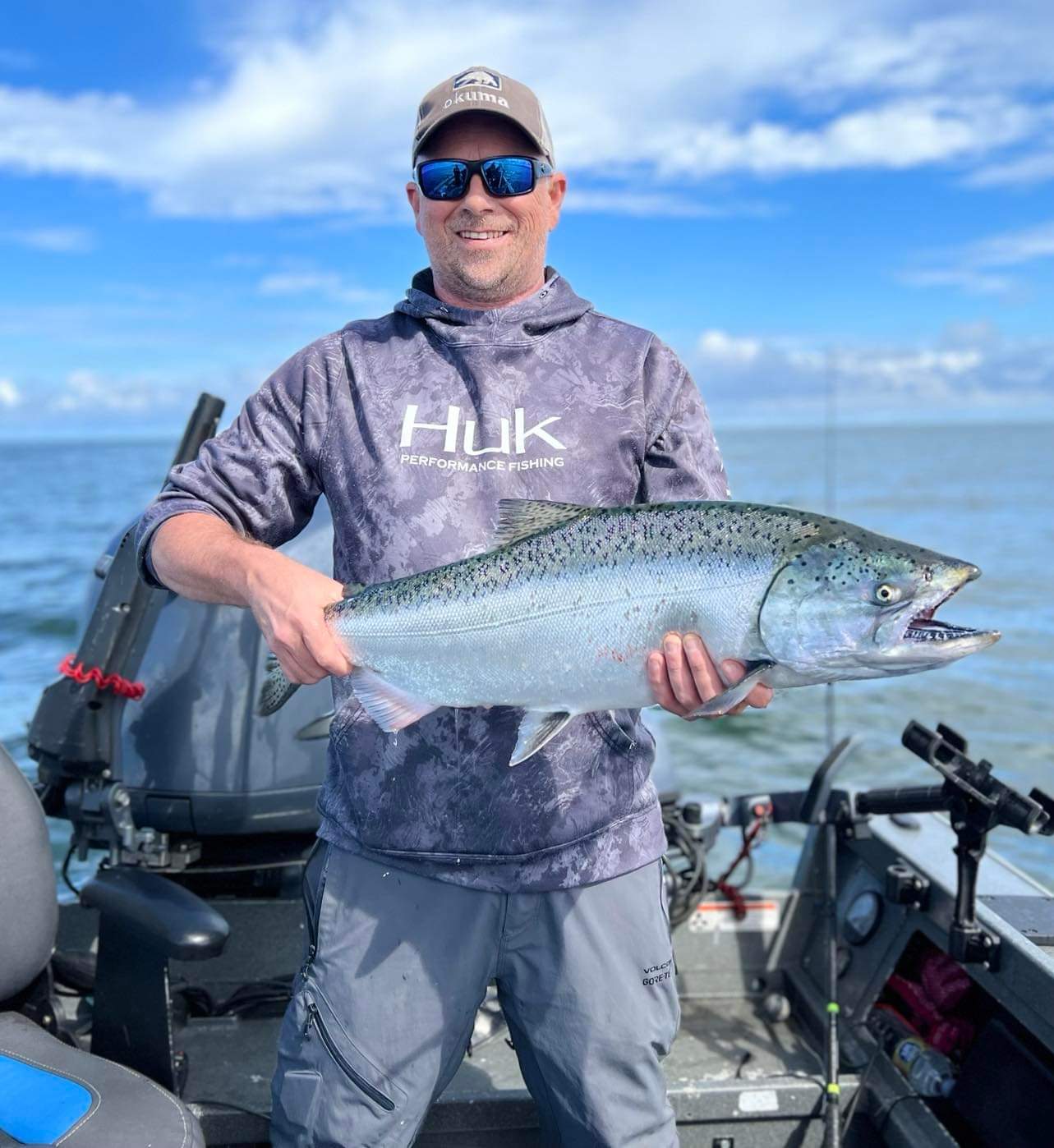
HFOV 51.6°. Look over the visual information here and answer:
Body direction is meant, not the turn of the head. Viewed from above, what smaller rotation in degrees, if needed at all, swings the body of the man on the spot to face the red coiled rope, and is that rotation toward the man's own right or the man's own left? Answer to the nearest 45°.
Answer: approximately 135° to the man's own right

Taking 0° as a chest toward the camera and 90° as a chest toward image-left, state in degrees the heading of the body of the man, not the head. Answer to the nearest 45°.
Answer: approximately 0°
